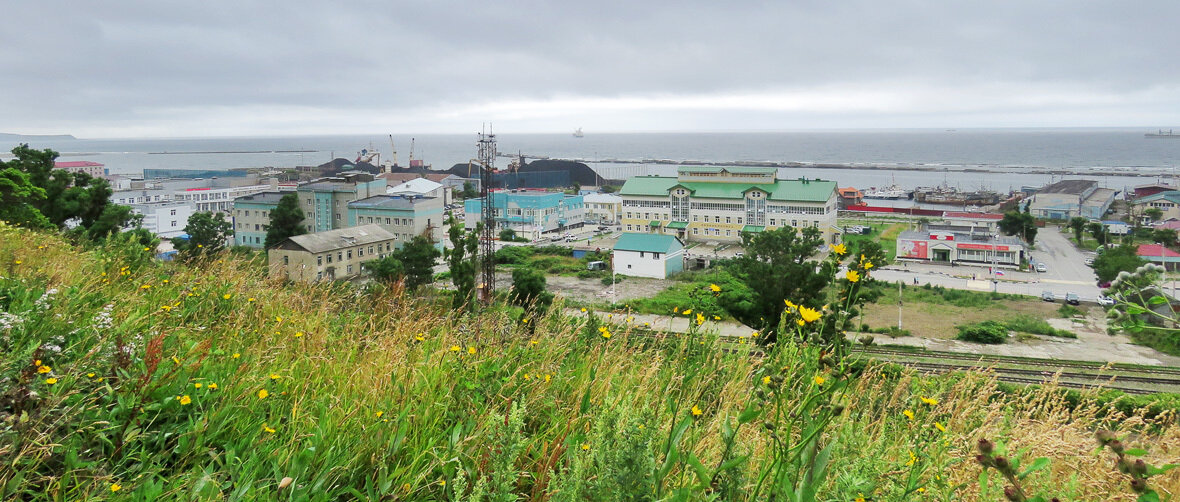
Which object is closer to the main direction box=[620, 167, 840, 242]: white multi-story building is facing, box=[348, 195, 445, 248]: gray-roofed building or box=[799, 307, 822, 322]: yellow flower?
the yellow flower

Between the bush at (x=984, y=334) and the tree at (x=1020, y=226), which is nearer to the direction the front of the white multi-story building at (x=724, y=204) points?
the bush

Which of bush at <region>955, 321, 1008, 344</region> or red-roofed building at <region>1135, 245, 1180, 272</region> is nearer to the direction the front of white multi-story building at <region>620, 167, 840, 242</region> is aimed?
the bush

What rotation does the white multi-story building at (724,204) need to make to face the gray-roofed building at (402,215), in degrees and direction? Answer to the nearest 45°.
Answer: approximately 45° to its right

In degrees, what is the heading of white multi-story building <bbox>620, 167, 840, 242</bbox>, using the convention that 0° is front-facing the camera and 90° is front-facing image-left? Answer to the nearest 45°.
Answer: approximately 0°

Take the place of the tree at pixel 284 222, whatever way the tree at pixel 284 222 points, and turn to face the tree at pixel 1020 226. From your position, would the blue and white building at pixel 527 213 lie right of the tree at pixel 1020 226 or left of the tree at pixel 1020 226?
left

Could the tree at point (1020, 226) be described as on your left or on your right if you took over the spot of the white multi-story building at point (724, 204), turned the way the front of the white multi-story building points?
on your left

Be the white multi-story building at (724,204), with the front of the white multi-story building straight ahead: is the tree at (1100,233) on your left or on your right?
on your left
